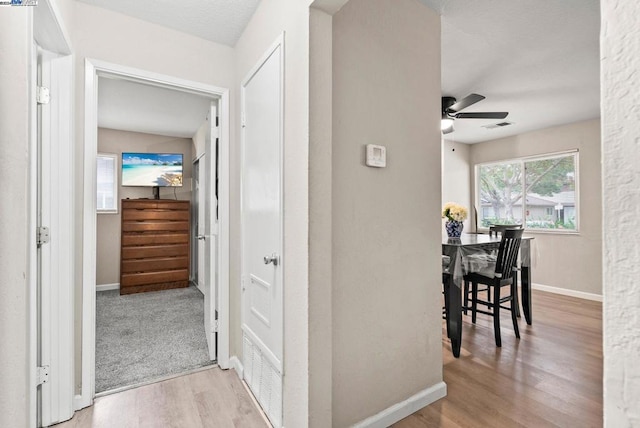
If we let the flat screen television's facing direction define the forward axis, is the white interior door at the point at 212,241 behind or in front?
in front

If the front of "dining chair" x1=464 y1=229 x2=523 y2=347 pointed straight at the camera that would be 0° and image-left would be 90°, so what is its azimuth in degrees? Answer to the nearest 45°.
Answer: approximately 135°

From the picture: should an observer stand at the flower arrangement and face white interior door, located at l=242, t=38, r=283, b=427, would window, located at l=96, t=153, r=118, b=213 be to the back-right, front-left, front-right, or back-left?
front-right

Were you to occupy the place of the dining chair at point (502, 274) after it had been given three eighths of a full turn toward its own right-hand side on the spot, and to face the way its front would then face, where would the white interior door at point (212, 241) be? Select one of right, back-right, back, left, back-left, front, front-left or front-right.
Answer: back-right

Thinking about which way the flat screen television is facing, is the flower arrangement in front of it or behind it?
in front

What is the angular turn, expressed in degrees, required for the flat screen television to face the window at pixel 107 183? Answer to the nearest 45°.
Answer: approximately 90° to its right

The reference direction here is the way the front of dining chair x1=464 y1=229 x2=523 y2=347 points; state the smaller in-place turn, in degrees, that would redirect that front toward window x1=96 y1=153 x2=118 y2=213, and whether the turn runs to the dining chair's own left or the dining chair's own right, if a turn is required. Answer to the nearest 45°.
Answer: approximately 45° to the dining chair's own left

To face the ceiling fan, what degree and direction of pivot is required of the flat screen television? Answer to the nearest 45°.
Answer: approximately 45° to its left

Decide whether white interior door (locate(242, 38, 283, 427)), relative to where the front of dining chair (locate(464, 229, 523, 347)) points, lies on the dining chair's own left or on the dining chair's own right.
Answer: on the dining chair's own left

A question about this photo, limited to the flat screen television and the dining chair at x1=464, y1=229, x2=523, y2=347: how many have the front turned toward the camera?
1

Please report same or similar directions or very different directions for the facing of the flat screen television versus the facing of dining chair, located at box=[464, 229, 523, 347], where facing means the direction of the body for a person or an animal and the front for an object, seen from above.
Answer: very different directions

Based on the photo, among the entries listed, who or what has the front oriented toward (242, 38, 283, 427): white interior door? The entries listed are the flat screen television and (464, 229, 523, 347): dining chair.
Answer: the flat screen television

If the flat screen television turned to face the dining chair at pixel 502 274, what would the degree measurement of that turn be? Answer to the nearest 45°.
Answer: approximately 45° to its left

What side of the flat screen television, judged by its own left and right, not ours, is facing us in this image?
front
